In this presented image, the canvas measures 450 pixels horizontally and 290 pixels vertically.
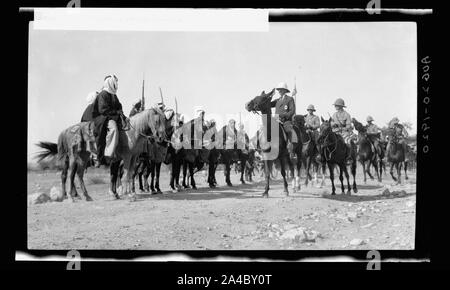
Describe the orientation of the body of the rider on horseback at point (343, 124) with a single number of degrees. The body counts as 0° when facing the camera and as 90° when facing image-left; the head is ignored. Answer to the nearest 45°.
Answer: approximately 45°

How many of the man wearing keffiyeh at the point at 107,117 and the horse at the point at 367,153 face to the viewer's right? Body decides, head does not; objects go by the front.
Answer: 1

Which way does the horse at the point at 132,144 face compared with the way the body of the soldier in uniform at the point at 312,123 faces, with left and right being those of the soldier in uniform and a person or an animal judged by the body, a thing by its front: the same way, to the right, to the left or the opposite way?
to the left

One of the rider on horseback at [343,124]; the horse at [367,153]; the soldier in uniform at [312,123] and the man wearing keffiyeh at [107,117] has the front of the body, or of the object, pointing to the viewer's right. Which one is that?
the man wearing keffiyeh

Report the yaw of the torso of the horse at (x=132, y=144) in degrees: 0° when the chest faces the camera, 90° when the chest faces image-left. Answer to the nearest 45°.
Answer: approximately 315°

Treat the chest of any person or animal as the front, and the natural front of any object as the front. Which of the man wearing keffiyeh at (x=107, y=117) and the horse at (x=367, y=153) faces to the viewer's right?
the man wearing keffiyeh

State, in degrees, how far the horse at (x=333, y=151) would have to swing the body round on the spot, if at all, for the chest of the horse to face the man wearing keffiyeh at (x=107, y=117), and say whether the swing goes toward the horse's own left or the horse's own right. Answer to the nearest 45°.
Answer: approximately 45° to the horse's own right

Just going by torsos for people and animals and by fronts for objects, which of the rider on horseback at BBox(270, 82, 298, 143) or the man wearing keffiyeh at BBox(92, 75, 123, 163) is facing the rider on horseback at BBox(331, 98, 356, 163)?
the man wearing keffiyeh
